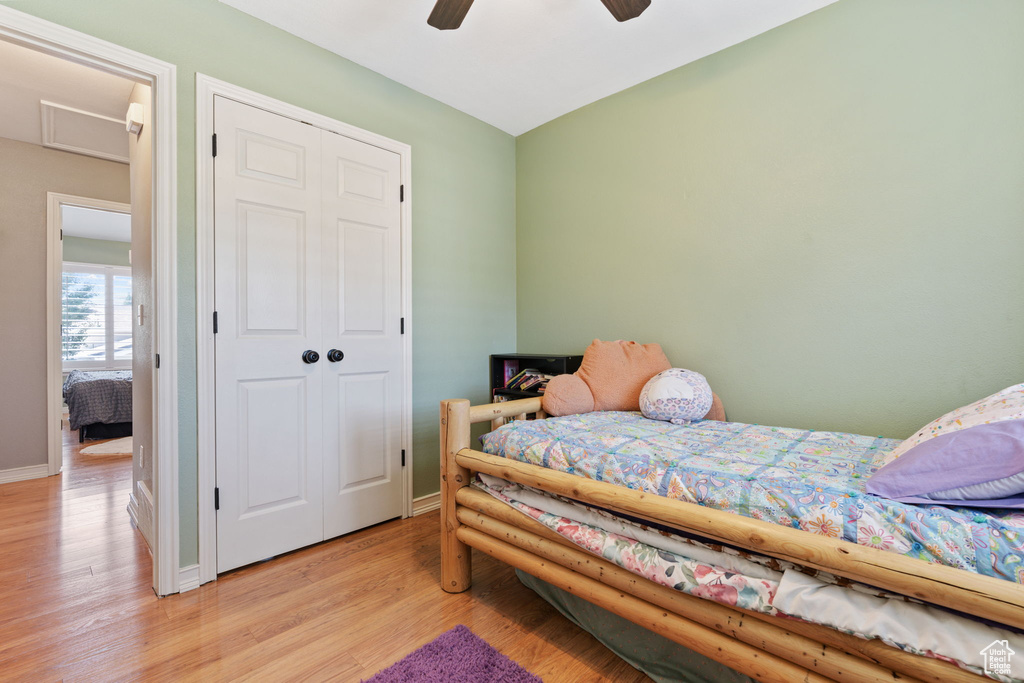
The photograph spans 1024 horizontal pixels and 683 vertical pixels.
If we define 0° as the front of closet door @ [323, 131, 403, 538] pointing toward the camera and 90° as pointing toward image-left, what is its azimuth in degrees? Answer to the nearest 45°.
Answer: approximately 315°

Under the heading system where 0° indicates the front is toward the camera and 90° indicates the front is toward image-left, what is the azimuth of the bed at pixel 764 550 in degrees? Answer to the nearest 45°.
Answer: approximately 135°

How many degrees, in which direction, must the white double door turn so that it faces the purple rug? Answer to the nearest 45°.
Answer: approximately 45° to its right

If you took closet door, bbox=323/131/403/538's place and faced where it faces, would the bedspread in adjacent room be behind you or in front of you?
behind

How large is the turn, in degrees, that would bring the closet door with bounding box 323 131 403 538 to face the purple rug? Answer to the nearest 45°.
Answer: approximately 45° to its right
